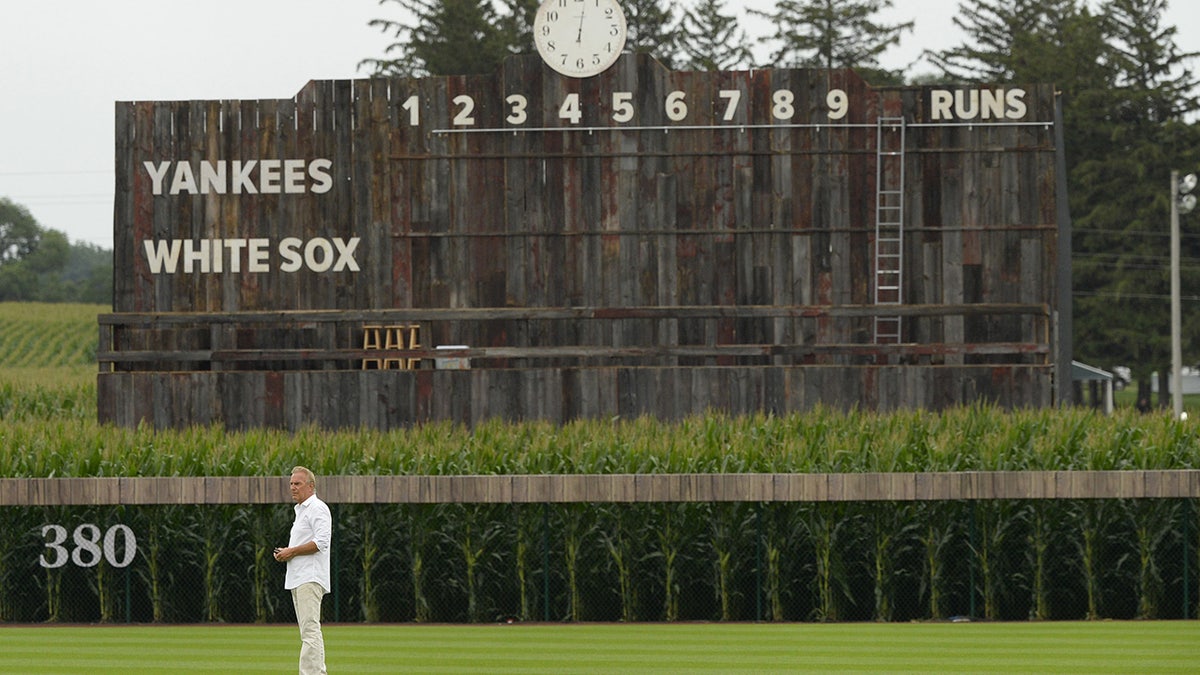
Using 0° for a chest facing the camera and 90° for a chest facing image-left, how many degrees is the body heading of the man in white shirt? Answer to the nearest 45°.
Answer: approximately 90°

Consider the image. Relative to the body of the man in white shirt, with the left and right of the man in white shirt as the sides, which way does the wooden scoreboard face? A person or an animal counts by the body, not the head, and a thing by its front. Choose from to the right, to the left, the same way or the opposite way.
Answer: to the left

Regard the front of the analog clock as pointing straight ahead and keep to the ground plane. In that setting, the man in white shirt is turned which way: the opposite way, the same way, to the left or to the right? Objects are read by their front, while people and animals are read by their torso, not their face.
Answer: to the right

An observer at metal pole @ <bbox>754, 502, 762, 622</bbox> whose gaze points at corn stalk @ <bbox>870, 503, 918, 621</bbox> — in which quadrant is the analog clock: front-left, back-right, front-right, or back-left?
back-left

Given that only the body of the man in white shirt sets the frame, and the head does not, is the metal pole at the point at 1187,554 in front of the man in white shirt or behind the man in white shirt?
behind
